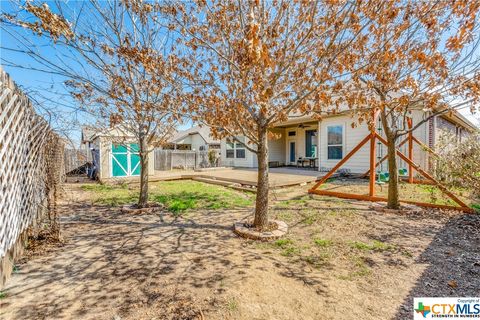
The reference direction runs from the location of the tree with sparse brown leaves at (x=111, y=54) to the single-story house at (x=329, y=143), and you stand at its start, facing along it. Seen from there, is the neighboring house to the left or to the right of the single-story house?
left

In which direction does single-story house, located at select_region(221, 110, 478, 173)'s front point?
away from the camera

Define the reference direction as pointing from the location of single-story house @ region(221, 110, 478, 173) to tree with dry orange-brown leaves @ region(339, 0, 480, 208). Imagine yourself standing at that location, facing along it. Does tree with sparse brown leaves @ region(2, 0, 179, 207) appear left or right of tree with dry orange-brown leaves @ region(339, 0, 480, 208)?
right

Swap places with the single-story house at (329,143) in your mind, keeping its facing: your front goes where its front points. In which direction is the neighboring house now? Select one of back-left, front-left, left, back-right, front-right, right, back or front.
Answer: front-left

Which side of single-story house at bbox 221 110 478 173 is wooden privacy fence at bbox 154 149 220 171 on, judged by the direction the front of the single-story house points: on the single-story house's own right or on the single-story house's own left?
on the single-story house's own left

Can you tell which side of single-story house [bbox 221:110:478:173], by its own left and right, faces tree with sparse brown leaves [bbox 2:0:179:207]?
back
